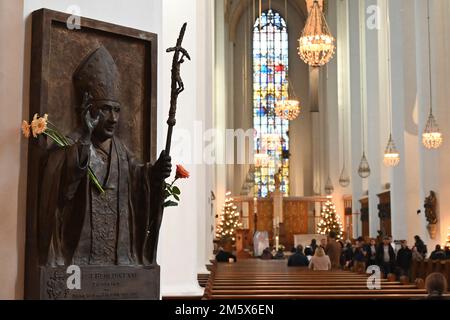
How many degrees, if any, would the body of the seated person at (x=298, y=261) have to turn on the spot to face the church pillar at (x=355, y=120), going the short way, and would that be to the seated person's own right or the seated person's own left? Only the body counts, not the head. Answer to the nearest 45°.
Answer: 0° — they already face it

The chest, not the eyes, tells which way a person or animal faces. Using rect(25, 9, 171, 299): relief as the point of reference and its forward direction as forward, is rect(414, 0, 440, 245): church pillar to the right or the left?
on its left

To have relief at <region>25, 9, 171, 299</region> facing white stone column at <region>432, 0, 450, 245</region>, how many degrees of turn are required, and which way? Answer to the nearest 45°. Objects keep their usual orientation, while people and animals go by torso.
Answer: approximately 90° to its left

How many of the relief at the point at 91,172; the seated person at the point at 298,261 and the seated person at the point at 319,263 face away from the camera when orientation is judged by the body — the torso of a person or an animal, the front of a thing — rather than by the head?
2

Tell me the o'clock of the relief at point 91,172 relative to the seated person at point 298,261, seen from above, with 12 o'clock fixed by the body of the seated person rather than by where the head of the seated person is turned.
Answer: The relief is roughly at 6 o'clock from the seated person.

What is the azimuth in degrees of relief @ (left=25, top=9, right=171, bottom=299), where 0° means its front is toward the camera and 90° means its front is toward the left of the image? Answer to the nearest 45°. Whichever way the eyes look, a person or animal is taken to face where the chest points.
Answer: approximately 315°

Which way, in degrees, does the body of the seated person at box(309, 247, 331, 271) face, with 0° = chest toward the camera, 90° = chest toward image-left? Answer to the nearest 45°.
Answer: approximately 180°

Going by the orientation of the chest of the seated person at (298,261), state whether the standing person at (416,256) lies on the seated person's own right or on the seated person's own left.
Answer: on the seated person's own right

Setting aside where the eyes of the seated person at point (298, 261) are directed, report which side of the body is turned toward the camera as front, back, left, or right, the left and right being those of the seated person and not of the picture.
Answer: back

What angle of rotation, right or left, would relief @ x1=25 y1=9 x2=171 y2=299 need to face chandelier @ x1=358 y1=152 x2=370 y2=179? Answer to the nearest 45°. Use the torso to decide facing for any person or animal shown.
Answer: approximately 90° to its left
